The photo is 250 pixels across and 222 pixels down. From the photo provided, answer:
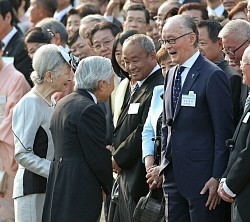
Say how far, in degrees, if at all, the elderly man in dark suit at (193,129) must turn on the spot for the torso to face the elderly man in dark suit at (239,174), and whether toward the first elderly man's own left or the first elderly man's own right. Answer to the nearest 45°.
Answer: approximately 90° to the first elderly man's own left

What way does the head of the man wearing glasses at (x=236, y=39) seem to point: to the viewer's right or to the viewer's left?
to the viewer's left

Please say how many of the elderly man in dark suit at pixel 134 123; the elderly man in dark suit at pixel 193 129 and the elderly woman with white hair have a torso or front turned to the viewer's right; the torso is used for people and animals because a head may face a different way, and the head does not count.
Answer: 1

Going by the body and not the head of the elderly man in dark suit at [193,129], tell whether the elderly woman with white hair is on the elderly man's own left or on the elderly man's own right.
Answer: on the elderly man's own right

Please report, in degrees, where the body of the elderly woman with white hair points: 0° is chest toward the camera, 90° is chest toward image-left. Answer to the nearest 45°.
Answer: approximately 270°

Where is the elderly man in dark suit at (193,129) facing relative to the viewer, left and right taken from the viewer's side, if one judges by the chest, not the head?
facing the viewer and to the left of the viewer

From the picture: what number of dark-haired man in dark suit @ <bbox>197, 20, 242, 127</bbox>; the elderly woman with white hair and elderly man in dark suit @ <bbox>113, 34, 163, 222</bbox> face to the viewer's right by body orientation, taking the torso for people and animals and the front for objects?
1
